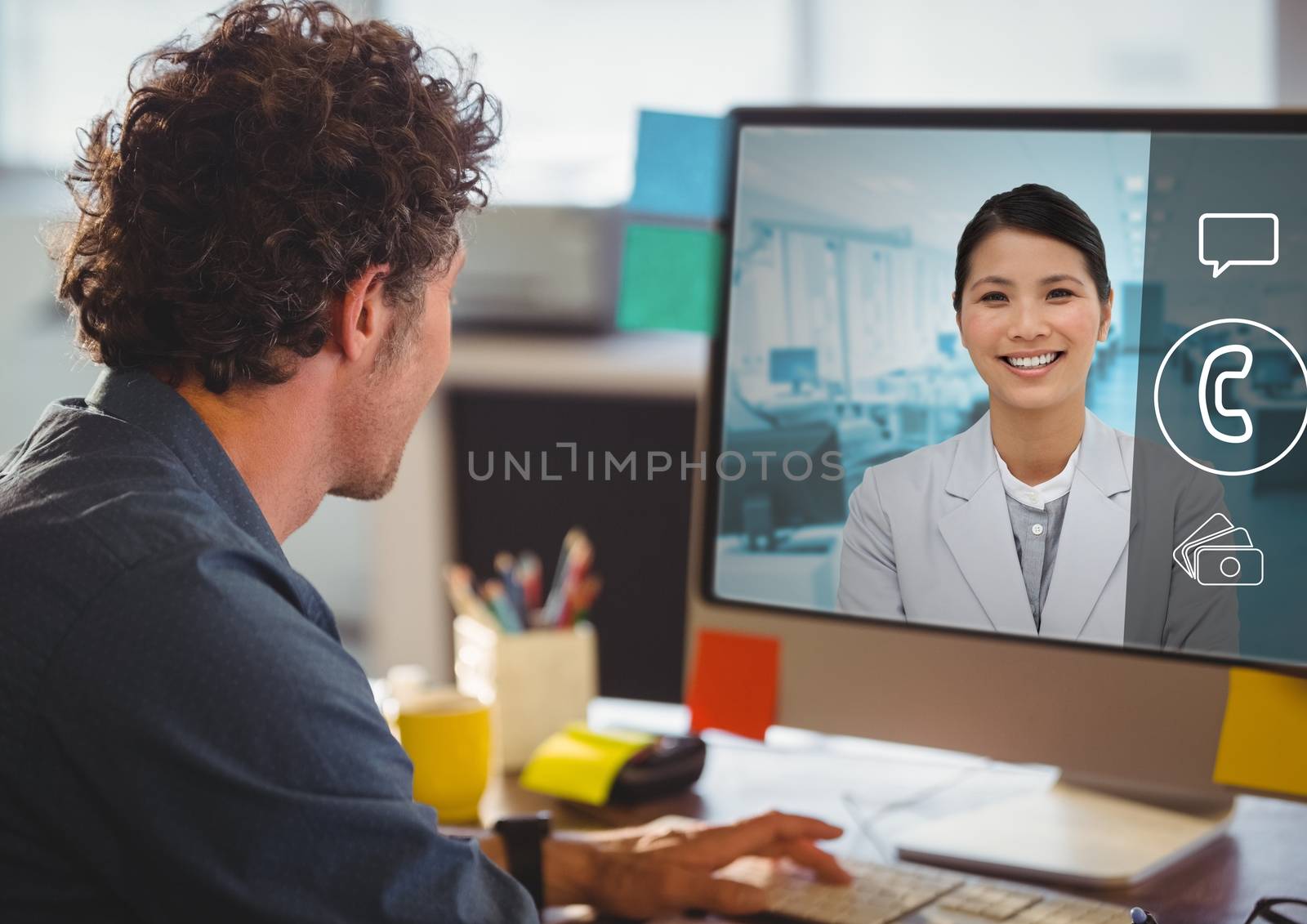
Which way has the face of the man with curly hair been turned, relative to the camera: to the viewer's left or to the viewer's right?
to the viewer's right

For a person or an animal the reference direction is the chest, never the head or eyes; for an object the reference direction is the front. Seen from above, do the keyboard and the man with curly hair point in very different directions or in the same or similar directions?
very different directions

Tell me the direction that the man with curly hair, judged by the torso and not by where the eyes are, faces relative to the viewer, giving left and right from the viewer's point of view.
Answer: facing away from the viewer and to the right of the viewer
